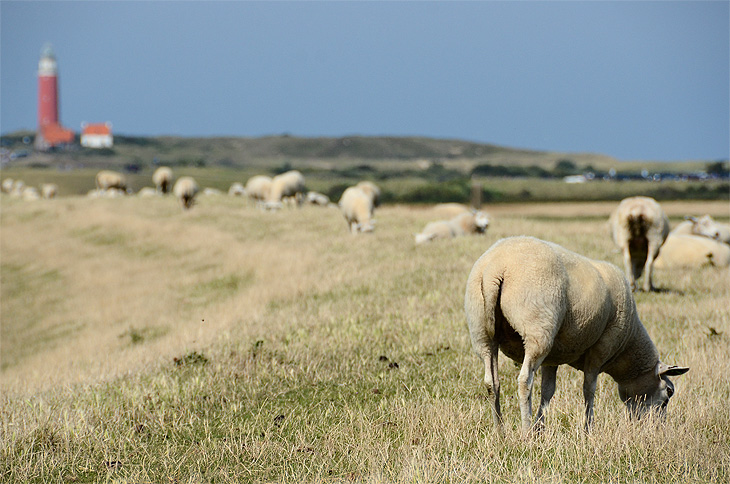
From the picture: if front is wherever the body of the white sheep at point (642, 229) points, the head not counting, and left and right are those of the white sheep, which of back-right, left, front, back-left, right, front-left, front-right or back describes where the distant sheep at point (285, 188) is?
front-left

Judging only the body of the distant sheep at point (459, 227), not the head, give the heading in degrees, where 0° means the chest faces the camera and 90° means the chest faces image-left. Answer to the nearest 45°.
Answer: approximately 270°

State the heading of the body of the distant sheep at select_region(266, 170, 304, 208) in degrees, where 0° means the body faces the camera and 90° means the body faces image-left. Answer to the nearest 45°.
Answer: approximately 45°

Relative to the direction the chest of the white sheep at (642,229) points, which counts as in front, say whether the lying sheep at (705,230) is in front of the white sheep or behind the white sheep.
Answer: in front

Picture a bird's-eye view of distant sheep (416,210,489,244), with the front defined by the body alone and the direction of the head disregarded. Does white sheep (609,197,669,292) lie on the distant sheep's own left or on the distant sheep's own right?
on the distant sheep's own right

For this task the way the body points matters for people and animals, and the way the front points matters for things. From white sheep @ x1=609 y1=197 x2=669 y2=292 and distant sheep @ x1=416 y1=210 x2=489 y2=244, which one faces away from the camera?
the white sheep

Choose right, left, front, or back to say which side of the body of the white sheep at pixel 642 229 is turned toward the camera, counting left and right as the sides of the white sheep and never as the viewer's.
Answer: back
